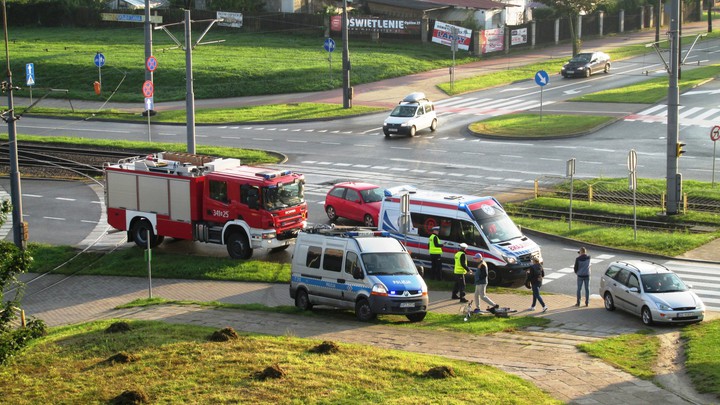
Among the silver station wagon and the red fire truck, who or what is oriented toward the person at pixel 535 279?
the red fire truck

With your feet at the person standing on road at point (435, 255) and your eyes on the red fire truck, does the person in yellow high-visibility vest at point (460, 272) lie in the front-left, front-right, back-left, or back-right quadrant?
back-left

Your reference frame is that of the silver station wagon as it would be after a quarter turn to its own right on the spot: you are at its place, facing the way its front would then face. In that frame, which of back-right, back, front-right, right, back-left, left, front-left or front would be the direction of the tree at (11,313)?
front

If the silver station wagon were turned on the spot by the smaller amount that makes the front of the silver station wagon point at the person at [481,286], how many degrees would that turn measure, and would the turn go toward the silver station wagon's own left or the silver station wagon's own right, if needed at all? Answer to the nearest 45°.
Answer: approximately 135° to the silver station wagon's own right

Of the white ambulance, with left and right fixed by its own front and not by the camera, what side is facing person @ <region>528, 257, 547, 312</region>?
front

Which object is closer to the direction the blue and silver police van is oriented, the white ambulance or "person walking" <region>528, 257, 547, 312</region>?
the person walking

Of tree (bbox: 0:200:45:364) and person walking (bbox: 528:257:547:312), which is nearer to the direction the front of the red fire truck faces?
the person walking

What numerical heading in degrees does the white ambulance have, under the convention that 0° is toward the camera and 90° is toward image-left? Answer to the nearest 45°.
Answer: approximately 315°

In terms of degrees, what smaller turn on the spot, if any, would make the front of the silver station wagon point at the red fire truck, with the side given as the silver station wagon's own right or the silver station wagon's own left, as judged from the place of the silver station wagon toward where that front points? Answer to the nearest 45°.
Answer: approximately 135° to the silver station wagon's own right

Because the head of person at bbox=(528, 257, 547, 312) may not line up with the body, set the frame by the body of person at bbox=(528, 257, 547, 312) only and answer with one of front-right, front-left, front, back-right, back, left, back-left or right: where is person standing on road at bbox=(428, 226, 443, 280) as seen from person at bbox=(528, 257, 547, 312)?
front-right

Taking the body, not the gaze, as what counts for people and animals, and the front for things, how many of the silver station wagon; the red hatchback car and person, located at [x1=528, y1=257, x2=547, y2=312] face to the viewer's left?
1

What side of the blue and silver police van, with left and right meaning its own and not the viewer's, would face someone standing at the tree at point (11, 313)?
right

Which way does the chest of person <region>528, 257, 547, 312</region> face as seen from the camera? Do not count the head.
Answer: to the viewer's left

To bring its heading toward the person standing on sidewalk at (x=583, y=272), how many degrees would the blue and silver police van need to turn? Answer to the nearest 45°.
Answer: approximately 45° to its left
